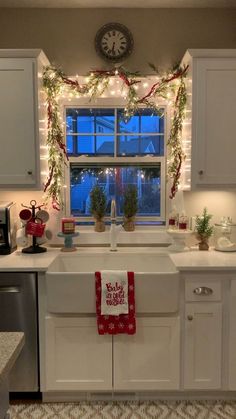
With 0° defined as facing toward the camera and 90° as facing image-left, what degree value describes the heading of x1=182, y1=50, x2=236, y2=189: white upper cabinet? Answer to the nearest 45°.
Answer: approximately 0°

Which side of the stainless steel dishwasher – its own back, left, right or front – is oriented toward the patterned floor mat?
left

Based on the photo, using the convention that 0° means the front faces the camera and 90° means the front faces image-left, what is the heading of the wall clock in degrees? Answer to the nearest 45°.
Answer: approximately 0°

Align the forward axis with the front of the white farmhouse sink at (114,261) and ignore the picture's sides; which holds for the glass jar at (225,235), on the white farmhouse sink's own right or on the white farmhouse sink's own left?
on the white farmhouse sink's own left
